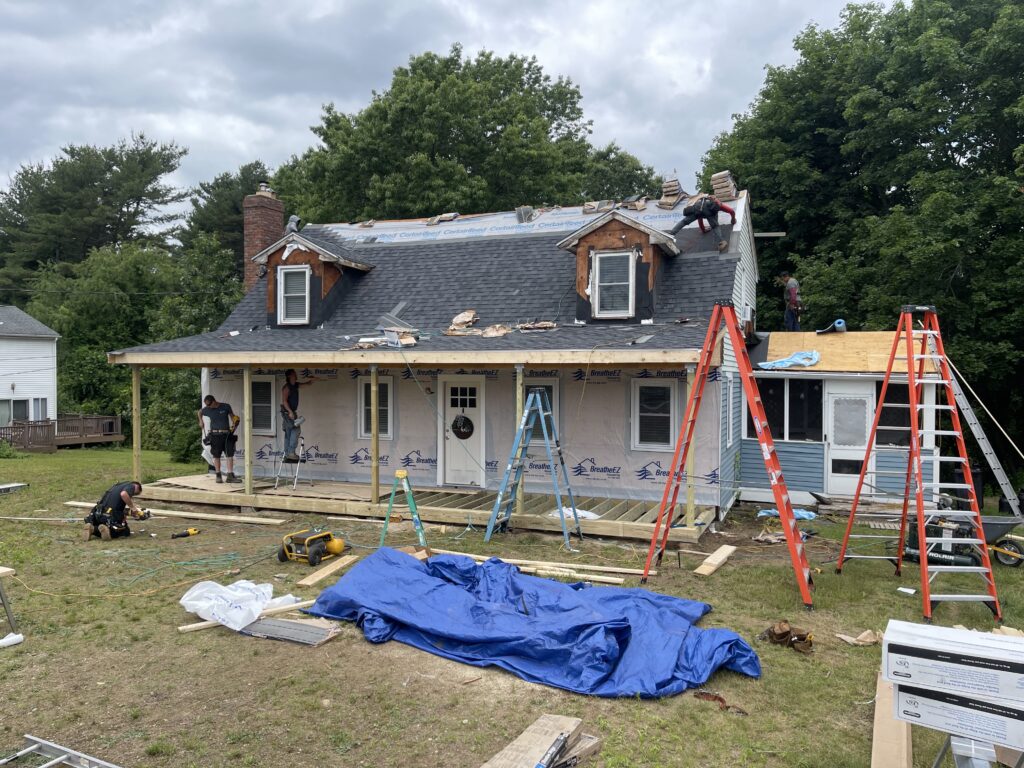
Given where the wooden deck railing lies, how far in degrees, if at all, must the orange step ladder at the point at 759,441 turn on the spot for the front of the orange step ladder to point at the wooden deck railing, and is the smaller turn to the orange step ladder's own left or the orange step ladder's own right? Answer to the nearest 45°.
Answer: approximately 135° to the orange step ladder's own left

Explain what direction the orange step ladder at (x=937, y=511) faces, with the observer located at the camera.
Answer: facing the viewer and to the right of the viewer

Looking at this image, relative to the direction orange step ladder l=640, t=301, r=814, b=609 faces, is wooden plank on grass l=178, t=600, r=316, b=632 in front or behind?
behind

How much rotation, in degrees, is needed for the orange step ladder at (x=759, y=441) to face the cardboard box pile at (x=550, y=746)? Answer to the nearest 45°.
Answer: approximately 90° to its right

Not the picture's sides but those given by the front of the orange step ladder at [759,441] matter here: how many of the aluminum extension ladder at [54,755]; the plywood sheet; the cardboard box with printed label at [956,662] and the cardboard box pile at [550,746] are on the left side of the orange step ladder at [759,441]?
1

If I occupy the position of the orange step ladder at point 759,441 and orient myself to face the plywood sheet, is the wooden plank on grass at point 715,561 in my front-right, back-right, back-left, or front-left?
front-left

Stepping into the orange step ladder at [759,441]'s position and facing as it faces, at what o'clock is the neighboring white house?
The neighboring white house is roughly at 7 o'clock from the orange step ladder.

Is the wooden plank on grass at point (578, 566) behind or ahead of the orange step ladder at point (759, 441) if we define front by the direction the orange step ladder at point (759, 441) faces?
behind

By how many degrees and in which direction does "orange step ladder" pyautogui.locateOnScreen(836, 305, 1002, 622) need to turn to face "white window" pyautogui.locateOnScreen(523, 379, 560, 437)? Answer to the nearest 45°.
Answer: approximately 180°

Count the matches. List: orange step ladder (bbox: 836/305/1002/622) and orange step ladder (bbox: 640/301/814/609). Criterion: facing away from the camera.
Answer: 0

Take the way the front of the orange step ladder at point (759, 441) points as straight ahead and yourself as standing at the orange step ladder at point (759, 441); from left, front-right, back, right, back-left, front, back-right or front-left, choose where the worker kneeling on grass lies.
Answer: back

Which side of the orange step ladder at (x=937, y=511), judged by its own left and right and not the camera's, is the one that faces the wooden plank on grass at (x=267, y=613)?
right

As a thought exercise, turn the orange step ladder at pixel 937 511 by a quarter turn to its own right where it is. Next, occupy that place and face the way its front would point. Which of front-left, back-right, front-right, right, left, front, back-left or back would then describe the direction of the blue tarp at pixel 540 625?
front

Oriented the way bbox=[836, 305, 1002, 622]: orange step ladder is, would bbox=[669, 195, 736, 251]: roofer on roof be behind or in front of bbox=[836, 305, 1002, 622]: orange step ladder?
behind

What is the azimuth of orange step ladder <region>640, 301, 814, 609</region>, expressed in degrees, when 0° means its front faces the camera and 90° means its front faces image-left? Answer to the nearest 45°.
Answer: approximately 270°

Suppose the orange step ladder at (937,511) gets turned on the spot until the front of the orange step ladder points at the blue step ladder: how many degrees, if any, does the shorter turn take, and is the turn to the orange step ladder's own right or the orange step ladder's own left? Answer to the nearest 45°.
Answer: approximately 135° to the orange step ladder's own right

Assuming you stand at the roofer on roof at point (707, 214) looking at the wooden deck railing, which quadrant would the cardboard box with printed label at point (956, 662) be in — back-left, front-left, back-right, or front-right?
back-left

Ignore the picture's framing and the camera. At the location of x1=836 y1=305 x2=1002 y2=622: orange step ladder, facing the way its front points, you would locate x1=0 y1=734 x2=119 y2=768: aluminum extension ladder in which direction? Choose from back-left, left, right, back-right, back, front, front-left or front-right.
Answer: right
